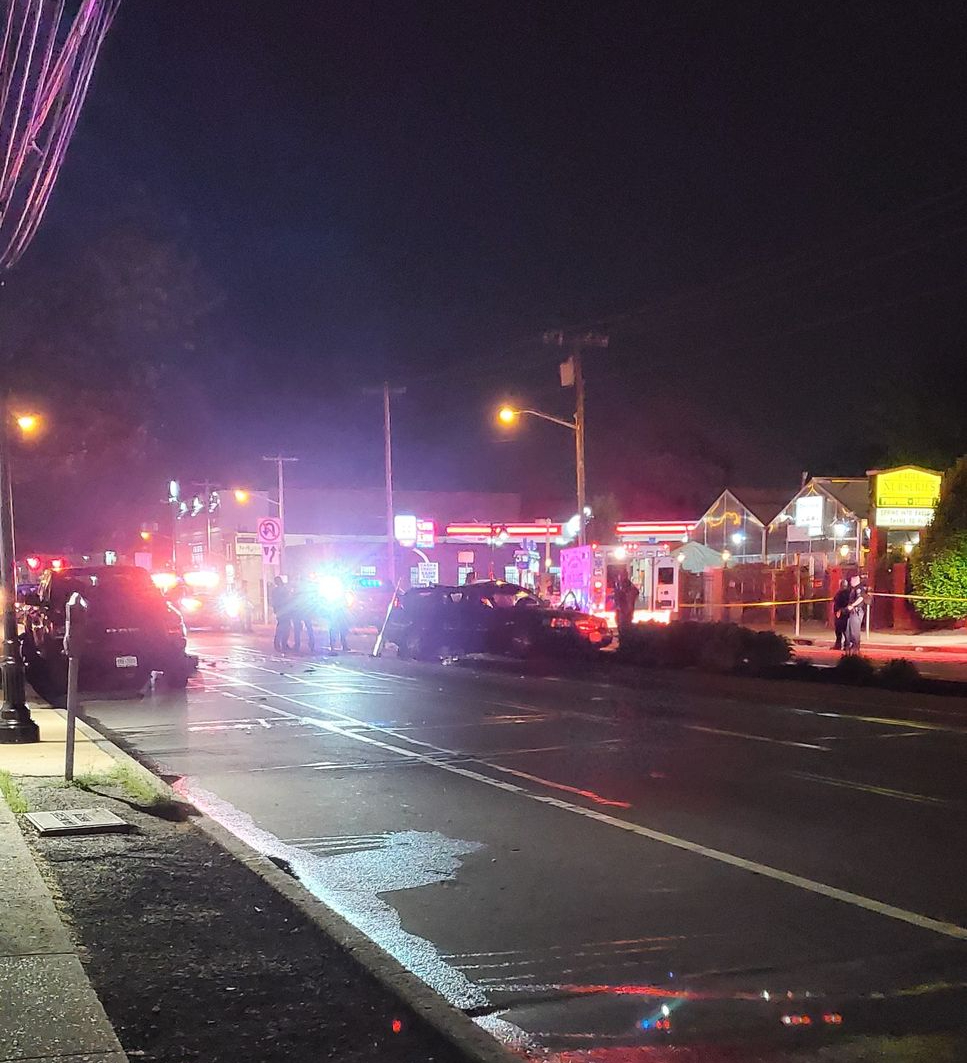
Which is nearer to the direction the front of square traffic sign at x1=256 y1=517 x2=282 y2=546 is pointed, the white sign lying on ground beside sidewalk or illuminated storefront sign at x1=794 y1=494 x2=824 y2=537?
the white sign lying on ground beside sidewalk

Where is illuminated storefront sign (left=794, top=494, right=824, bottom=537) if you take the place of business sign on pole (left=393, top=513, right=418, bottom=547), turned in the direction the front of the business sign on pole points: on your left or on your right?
on your left

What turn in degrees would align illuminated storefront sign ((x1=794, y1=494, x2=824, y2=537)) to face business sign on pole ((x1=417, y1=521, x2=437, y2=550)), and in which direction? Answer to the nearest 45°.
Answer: approximately 90° to its right

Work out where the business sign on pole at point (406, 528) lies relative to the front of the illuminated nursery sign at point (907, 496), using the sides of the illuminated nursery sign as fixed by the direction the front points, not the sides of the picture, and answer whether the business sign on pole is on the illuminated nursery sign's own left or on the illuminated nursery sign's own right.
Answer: on the illuminated nursery sign's own right

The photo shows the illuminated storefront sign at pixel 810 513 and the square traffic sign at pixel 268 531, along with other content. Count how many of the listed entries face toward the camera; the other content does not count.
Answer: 2

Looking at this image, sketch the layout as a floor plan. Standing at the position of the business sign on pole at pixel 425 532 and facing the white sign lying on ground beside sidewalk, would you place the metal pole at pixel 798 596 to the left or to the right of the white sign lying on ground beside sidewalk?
left
